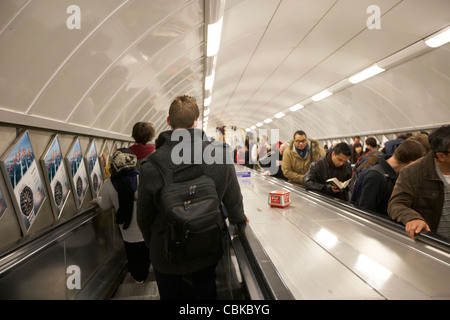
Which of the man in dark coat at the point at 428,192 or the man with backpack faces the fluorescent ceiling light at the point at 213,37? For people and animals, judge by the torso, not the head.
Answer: the man with backpack

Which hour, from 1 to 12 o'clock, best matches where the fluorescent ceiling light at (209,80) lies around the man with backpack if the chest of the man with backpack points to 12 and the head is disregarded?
The fluorescent ceiling light is roughly at 12 o'clock from the man with backpack.

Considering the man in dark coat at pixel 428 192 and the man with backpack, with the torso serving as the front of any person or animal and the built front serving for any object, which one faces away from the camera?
the man with backpack

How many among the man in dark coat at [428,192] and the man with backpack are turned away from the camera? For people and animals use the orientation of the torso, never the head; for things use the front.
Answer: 1

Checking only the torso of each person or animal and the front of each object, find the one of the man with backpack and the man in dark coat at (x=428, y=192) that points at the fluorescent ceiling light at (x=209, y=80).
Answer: the man with backpack

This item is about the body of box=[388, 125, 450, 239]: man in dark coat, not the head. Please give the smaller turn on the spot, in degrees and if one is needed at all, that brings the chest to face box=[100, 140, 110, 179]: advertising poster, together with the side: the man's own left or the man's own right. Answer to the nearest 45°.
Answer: approximately 135° to the man's own right

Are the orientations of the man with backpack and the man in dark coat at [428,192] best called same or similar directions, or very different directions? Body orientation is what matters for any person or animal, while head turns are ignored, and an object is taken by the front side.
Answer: very different directions

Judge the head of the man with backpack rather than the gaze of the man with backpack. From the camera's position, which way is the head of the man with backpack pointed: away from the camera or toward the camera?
away from the camera

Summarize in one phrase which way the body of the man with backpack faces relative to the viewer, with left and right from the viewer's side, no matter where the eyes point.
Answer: facing away from the viewer
